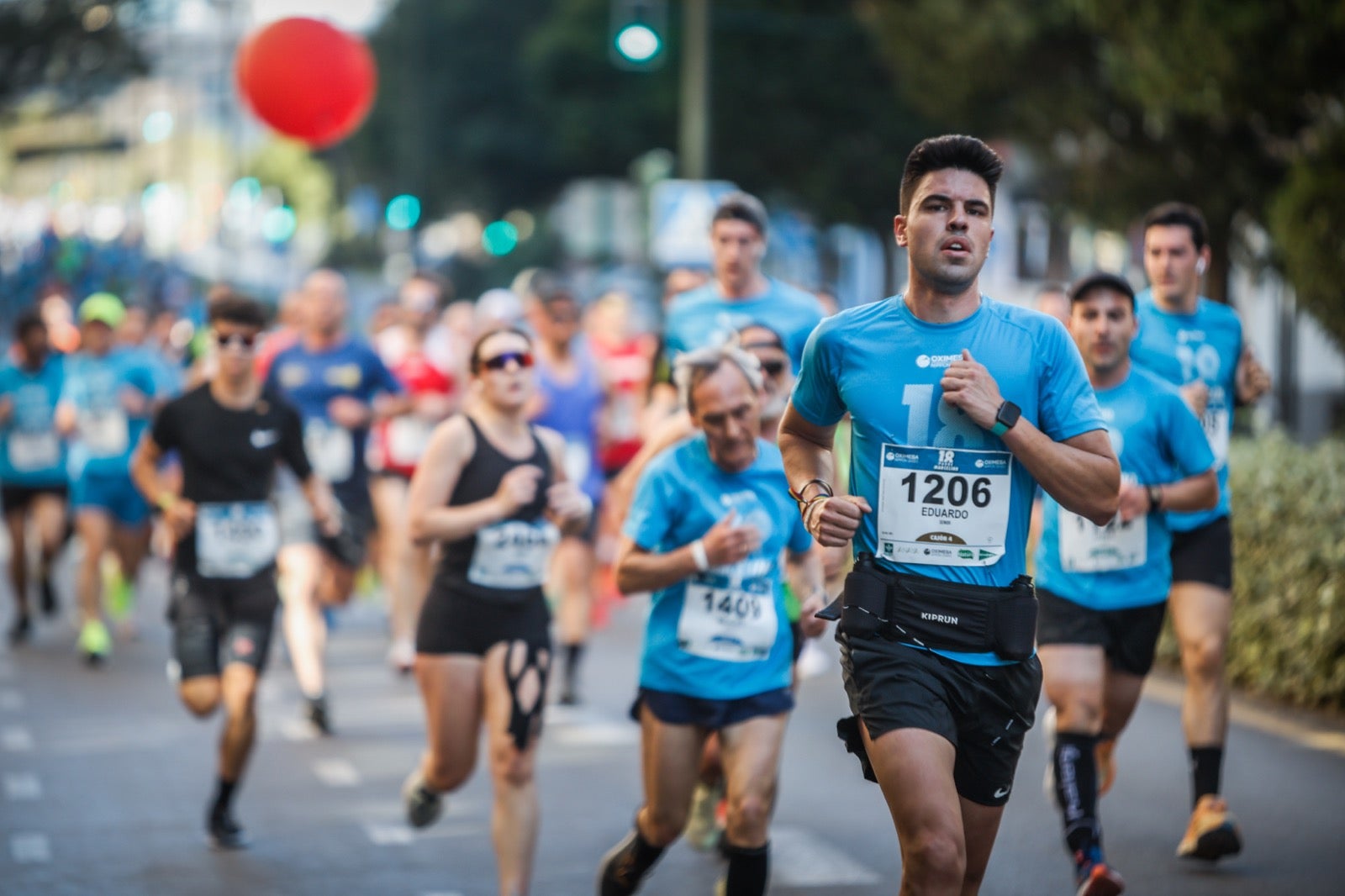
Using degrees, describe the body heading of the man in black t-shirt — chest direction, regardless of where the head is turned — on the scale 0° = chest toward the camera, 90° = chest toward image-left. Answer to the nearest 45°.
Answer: approximately 0°

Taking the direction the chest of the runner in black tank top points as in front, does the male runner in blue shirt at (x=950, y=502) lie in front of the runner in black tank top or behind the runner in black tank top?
in front

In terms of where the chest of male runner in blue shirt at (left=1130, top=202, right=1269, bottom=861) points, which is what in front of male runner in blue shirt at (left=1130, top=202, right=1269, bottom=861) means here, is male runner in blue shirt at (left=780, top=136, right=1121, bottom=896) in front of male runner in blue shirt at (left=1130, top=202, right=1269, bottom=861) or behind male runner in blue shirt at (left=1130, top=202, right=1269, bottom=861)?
in front

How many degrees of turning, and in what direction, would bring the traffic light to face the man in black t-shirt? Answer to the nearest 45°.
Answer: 0° — it already faces them

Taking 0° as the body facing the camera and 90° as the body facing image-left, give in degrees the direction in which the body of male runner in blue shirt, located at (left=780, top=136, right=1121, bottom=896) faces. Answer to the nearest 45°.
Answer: approximately 0°

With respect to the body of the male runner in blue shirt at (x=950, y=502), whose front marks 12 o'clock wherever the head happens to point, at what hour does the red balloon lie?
The red balloon is roughly at 5 o'clock from the male runner in blue shirt.

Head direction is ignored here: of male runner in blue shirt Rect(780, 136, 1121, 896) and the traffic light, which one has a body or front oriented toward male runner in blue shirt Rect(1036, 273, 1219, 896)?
the traffic light

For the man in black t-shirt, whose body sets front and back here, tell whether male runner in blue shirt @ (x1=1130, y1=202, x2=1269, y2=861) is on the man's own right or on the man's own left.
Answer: on the man's own left
